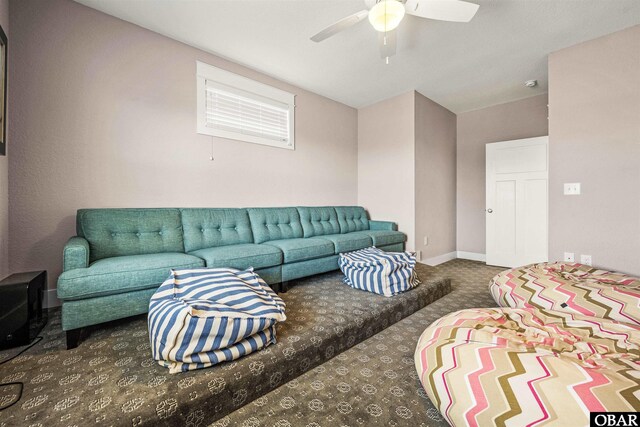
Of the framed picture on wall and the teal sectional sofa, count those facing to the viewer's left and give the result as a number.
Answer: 0

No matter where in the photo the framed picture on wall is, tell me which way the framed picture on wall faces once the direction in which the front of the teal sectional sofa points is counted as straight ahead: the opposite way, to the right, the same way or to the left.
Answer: to the left

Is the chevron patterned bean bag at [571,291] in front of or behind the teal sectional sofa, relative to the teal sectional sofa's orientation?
in front

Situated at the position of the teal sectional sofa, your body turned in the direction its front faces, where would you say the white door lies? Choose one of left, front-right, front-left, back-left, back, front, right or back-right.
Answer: front-left

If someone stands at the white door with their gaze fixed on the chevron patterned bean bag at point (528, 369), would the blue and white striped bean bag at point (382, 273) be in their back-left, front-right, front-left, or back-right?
front-right

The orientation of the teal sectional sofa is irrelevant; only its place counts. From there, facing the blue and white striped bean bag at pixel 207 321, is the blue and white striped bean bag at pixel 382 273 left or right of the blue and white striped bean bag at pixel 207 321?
left

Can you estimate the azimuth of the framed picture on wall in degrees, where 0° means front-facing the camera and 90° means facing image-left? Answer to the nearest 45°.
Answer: approximately 270°

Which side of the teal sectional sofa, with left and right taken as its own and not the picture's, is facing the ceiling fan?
front

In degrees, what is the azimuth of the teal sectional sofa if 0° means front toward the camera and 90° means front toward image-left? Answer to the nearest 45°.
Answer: approximately 315°

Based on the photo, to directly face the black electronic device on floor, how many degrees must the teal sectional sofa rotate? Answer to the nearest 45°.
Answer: approximately 90° to its right
